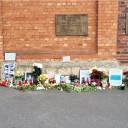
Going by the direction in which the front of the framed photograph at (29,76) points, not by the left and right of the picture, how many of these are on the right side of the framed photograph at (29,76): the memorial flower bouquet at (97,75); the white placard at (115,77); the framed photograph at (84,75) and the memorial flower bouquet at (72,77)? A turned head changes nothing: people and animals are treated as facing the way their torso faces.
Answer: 0

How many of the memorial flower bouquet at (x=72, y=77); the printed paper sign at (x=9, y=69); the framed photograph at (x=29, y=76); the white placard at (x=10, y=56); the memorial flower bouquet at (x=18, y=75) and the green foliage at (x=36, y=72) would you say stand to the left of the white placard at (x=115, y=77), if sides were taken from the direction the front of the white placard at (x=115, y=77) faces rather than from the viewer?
0

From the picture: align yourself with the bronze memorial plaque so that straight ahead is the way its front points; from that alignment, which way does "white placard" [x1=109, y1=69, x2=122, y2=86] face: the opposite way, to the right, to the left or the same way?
the same way

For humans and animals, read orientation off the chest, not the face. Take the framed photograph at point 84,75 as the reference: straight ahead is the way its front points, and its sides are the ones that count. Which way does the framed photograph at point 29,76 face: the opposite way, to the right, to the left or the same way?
the same way

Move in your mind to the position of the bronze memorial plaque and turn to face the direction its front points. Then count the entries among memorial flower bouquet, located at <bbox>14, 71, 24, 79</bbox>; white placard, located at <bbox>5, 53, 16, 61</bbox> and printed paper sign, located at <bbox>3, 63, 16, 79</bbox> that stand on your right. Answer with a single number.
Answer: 3

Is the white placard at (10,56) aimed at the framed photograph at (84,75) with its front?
no

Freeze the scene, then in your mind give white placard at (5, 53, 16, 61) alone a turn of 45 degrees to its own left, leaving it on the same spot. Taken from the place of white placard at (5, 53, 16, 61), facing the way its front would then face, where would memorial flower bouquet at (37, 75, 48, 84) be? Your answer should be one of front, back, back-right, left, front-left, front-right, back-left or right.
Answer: front

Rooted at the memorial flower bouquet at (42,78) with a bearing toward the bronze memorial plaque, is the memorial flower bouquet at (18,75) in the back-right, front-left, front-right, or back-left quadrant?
back-left

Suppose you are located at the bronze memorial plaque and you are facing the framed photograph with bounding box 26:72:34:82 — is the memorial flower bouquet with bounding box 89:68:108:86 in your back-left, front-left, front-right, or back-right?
back-left

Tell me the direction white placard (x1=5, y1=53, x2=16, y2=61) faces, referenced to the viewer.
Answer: facing the viewer

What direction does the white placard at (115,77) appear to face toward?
toward the camera

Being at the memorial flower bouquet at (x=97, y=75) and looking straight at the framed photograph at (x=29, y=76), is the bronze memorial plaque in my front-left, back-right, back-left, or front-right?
front-right

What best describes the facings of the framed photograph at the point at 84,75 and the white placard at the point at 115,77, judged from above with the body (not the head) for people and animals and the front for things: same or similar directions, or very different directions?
same or similar directions

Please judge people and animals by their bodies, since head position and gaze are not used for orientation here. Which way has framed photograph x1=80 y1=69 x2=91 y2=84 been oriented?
toward the camera

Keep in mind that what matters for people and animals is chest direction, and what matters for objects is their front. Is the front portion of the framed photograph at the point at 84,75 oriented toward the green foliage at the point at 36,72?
no

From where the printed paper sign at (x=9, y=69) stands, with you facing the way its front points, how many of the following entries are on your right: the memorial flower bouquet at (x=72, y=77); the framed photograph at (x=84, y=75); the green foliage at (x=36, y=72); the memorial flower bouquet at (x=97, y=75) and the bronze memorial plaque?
0

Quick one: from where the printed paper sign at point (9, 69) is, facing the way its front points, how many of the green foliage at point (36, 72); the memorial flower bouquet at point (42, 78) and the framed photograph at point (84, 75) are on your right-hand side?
0

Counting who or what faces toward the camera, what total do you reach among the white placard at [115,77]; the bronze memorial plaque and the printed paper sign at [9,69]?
3
